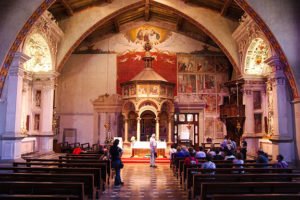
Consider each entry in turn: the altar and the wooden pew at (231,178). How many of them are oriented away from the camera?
1

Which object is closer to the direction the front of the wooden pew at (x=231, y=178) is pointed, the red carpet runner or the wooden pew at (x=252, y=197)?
the red carpet runner

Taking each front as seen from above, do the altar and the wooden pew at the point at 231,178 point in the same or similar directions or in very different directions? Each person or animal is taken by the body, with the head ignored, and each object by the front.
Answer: very different directions

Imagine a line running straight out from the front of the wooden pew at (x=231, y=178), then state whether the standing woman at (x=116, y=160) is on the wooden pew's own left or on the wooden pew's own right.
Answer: on the wooden pew's own left

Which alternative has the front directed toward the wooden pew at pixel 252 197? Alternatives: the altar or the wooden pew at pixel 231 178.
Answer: the altar

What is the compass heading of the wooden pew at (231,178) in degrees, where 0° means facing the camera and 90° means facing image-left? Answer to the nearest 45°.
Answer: approximately 180°

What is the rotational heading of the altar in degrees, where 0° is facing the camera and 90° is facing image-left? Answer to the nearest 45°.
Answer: approximately 0°

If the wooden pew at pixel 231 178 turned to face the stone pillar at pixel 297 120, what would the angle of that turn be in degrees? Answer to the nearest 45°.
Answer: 0° — it already faces it

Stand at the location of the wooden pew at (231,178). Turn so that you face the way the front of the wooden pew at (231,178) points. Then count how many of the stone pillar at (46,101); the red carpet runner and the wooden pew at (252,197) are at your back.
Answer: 1

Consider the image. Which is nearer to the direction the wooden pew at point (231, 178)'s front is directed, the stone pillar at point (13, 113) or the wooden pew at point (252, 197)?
the stone pillar

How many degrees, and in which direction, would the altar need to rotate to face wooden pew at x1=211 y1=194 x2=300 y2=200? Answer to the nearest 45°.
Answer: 0° — it already faces it

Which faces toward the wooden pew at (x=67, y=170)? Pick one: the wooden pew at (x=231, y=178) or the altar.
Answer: the altar

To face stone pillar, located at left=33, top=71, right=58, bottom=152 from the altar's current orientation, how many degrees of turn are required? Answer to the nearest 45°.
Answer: approximately 90° to its right

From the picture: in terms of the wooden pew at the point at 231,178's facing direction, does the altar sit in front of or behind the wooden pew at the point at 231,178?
in front

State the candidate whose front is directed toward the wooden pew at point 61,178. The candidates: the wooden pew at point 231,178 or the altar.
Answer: the altar

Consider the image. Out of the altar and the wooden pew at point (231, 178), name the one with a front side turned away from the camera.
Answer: the wooden pew
